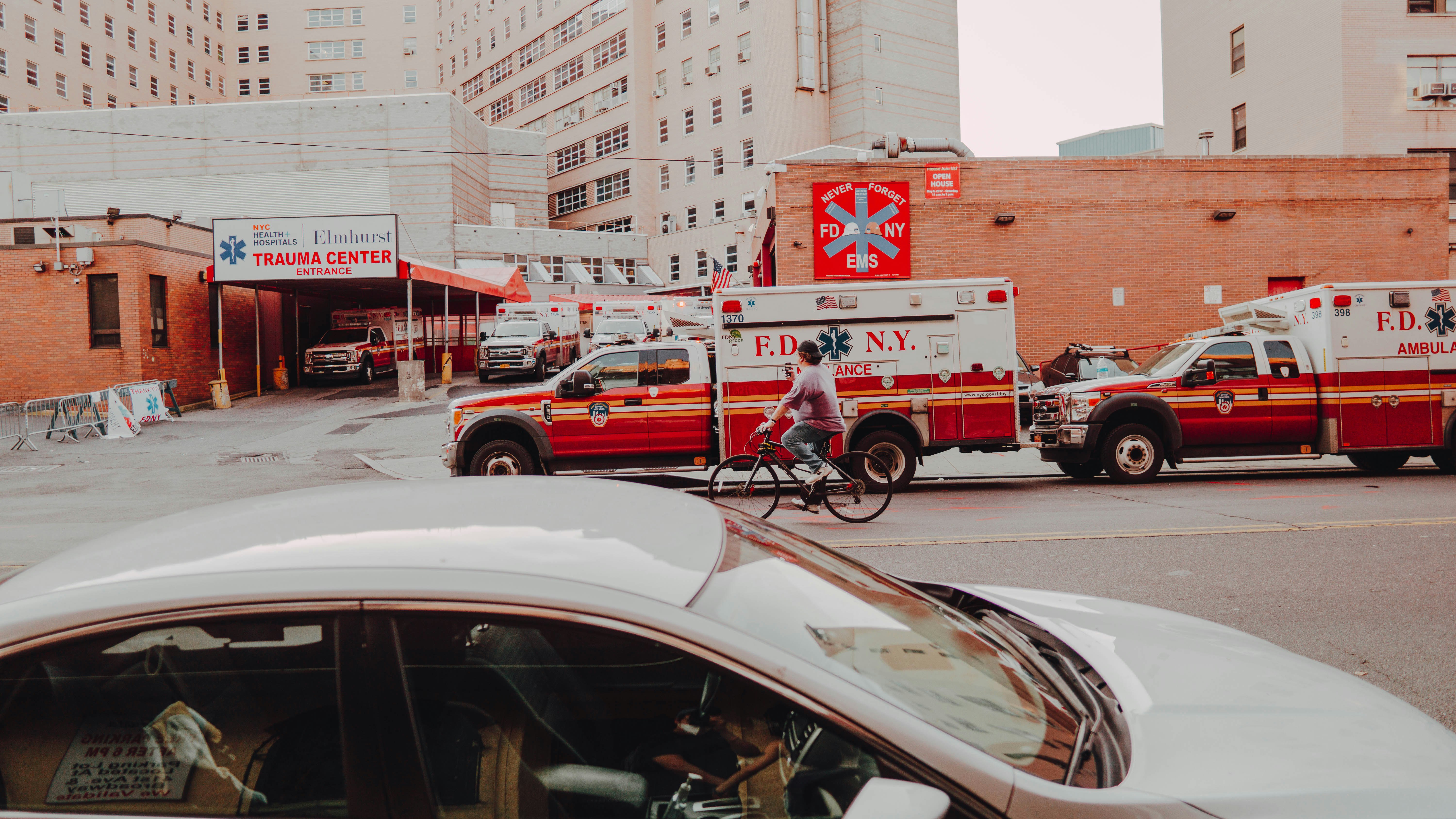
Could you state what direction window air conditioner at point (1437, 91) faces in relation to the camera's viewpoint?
facing the viewer

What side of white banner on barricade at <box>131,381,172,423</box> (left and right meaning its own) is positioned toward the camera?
front

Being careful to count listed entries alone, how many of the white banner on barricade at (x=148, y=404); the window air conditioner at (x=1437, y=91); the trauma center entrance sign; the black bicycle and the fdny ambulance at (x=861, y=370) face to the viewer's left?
2

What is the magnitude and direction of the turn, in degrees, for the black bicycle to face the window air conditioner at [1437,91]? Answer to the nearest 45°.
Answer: approximately 135° to its right

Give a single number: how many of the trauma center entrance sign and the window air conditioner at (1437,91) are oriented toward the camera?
2

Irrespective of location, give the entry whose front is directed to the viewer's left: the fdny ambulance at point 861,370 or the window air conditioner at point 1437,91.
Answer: the fdny ambulance

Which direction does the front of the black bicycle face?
to the viewer's left

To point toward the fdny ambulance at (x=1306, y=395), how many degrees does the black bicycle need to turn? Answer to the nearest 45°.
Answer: approximately 135° to its right

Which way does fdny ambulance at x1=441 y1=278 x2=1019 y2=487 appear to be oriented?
to the viewer's left

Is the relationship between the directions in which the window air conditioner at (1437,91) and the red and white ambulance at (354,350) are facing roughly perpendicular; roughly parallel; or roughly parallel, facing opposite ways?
roughly parallel

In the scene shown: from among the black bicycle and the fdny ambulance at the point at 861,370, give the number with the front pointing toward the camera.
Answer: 0

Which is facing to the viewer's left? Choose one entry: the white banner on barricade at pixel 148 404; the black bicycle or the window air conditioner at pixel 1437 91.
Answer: the black bicycle

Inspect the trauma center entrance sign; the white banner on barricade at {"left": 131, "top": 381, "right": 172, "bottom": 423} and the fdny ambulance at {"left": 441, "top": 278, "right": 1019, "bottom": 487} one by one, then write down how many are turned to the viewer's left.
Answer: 1
